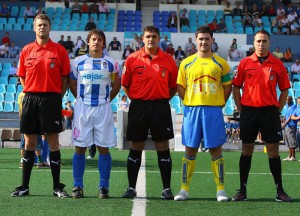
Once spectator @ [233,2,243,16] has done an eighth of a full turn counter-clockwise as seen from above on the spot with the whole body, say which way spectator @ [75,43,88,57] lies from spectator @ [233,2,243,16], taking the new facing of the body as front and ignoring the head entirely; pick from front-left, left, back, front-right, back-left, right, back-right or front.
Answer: right

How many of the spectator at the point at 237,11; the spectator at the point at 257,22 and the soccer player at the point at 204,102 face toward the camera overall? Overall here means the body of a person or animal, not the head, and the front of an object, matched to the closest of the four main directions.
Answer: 3

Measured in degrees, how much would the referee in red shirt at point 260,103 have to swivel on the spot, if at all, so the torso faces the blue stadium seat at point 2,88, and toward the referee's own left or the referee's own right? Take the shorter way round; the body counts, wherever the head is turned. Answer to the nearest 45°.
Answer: approximately 135° to the referee's own right

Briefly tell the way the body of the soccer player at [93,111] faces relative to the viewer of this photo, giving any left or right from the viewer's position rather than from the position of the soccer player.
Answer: facing the viewer

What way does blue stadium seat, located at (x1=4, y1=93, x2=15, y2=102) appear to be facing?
toward the camera

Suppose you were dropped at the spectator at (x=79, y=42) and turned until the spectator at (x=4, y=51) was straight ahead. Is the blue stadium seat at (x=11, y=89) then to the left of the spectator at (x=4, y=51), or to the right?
left

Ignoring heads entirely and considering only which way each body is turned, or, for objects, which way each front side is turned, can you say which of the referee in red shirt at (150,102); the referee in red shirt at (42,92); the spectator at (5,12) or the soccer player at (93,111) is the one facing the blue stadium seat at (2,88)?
the spectator

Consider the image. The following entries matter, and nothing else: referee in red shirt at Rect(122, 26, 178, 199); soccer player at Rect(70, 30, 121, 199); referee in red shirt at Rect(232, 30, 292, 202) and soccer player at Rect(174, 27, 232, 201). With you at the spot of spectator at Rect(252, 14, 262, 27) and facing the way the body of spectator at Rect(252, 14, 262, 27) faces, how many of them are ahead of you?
4

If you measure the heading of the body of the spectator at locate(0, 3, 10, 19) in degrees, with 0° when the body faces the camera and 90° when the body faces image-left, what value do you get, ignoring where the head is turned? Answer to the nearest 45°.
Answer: approximately 0°

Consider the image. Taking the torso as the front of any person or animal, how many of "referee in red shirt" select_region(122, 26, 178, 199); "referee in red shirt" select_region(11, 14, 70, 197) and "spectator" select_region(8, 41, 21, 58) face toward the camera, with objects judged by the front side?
3

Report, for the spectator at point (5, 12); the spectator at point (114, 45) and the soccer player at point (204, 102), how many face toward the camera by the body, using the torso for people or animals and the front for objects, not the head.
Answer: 3

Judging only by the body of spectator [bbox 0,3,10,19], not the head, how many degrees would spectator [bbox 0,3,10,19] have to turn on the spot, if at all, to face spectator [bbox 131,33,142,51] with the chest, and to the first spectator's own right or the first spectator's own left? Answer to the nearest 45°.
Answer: approximately 45° to the first spectator's own left
